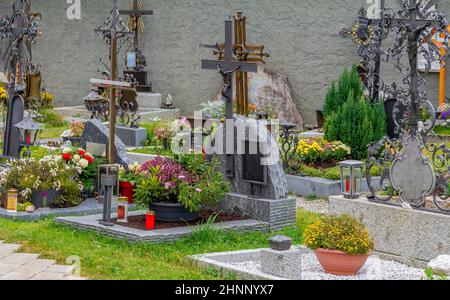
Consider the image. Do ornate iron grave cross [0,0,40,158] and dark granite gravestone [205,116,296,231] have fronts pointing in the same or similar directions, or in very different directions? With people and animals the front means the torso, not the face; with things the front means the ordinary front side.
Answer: same or similar directions

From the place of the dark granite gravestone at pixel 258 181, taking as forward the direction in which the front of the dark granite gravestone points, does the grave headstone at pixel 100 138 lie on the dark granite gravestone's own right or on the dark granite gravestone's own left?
on the dark granite gravestone's own right

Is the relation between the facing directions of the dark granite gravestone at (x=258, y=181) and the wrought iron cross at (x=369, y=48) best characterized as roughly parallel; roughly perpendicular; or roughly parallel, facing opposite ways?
roughly parallel

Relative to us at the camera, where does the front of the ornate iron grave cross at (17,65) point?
facing the viewer and to the left of the viewer

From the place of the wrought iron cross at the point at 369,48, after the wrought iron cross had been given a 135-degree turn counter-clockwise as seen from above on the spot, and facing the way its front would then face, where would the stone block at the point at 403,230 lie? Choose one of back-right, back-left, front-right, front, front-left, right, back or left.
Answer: right

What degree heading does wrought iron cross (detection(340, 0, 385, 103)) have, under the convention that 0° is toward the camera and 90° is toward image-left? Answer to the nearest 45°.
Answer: approximately 45°

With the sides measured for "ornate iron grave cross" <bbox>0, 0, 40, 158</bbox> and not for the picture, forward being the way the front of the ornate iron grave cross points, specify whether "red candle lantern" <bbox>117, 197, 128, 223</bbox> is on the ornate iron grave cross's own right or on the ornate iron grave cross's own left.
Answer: on the ornate iron grave cross's own left

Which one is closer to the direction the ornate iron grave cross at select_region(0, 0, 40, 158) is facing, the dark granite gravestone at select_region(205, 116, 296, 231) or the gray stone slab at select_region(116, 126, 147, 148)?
the dark granite gravestone

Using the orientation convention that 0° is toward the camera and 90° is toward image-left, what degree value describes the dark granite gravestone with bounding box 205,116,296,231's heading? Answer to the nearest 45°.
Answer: approximately 45°

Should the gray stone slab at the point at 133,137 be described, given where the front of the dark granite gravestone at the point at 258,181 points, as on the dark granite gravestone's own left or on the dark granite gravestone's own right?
on the dark granite gravestone's own right

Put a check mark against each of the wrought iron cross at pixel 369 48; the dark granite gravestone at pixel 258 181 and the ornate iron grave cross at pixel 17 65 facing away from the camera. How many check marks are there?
0

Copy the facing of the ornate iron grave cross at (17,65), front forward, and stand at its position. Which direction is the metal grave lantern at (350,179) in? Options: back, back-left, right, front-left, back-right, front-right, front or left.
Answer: left
